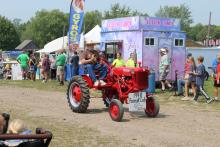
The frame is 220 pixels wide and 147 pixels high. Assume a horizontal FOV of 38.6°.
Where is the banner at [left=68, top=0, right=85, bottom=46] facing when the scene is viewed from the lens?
facing the viewer

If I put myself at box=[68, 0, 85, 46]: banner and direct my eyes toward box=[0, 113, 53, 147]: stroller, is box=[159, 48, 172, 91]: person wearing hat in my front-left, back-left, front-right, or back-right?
front-left

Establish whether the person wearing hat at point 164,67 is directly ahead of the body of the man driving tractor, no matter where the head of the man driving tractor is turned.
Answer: no

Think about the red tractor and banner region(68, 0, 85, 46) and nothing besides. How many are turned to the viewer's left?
0

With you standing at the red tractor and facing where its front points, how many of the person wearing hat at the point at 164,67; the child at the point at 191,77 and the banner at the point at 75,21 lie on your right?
0

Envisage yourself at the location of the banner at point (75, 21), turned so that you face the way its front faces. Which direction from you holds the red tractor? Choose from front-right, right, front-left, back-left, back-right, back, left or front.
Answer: front

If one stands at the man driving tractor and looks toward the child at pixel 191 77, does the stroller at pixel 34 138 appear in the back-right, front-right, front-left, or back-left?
back-right

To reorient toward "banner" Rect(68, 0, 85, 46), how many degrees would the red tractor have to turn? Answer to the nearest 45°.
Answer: approximately 135° to its left

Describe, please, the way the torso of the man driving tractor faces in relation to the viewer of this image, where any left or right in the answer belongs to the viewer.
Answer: facing the viewer and to the right of the viewer

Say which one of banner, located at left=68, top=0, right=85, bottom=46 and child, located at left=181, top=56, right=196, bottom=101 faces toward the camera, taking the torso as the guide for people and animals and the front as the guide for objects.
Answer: the banner

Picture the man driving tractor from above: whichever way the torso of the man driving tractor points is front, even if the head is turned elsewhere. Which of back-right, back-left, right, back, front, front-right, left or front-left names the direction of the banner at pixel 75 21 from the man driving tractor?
back-left

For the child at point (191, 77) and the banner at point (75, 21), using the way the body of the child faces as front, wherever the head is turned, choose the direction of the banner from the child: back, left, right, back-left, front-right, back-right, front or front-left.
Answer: front-right
